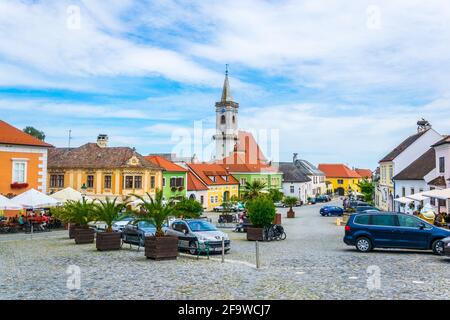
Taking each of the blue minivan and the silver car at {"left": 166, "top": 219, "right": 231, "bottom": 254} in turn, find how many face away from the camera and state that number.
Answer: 0

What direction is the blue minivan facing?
to the viewer's right

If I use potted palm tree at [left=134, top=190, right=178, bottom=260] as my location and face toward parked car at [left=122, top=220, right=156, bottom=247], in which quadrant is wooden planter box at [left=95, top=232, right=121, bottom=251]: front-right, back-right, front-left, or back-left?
front-left

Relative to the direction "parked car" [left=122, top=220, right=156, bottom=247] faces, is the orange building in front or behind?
behind

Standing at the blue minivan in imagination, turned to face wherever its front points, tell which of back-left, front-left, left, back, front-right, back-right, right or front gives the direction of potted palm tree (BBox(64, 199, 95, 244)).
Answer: back

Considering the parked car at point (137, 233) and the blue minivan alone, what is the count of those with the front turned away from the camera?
0

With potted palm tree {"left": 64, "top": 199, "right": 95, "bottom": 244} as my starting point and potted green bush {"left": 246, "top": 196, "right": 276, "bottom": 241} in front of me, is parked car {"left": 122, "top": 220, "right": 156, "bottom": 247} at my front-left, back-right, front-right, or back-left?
front-right

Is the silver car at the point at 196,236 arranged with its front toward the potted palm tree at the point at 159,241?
no

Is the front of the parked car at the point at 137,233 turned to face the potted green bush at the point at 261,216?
no

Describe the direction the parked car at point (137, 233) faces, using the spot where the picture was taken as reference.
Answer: facing the viewer and to the right of the viewer

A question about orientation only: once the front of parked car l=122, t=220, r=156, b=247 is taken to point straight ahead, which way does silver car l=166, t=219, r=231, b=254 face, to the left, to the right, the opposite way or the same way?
the same way

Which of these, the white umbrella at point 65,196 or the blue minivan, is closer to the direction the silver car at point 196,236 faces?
the blue minivan

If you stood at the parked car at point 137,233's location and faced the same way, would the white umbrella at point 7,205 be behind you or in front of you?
behind
